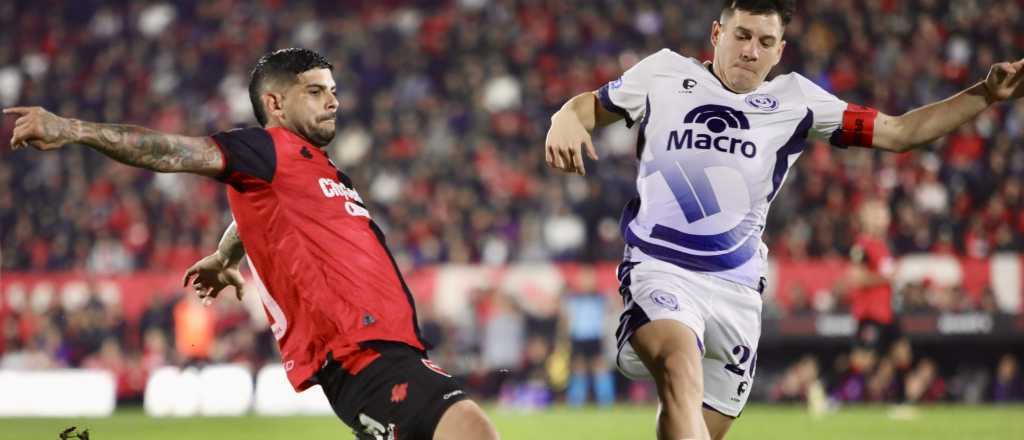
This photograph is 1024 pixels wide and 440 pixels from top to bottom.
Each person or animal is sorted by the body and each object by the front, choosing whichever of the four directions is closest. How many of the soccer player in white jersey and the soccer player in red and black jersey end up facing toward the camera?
1

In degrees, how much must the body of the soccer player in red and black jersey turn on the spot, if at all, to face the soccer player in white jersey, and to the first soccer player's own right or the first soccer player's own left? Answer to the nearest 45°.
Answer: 0° — they already face them

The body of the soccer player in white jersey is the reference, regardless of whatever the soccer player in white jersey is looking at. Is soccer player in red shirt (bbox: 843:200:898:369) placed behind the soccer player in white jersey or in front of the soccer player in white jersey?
behind

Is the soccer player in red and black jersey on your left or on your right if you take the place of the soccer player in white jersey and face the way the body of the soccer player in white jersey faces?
on your right

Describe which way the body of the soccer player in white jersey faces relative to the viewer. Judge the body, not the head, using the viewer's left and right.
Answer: facing the viewer

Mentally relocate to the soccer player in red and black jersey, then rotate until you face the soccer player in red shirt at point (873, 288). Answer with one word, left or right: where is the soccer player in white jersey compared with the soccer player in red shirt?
right

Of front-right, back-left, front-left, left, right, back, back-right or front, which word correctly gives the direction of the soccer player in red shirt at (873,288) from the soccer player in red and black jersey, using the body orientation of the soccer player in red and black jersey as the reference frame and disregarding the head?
front-left

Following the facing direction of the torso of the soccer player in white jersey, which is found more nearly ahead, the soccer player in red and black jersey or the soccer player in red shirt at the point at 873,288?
the soccer player in red and black jersey
